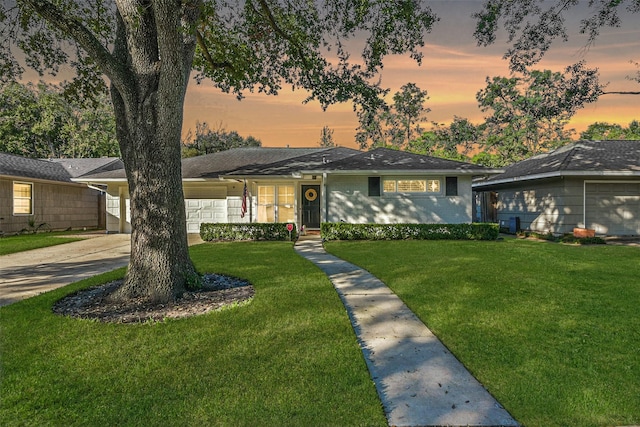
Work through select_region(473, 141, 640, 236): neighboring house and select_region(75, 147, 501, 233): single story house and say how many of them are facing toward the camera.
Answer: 2

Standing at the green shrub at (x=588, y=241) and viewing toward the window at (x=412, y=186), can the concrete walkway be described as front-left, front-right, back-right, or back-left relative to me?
front-left

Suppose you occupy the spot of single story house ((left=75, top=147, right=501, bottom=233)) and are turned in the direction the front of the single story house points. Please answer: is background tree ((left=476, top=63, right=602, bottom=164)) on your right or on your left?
on your left

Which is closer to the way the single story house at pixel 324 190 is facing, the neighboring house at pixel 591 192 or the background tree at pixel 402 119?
the neighboring house

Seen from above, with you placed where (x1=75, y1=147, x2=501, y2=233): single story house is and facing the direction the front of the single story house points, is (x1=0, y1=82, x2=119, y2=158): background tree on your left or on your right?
on your right

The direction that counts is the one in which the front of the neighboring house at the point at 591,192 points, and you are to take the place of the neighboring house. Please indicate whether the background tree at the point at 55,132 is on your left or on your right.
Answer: on your right

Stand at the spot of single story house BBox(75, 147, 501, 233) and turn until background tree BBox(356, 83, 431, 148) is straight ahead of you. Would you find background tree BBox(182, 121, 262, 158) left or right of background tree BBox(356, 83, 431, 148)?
left

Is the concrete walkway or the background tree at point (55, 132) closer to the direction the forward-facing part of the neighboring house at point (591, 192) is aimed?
the concrete walkway

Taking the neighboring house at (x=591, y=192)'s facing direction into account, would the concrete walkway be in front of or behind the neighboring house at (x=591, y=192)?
in front

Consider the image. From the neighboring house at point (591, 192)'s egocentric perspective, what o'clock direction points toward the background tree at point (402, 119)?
The background tree is roughly at 5 o'clock from the neighboring house.

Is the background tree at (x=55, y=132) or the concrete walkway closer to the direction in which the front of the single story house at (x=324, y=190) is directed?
the concrete walkway

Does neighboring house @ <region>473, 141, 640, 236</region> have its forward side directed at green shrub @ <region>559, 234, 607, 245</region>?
yes

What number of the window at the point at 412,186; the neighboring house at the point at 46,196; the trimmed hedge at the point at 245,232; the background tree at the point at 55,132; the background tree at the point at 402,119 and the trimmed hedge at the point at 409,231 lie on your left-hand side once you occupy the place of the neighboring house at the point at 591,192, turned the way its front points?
0

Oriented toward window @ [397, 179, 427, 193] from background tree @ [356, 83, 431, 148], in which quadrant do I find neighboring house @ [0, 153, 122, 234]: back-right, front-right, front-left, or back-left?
front-right

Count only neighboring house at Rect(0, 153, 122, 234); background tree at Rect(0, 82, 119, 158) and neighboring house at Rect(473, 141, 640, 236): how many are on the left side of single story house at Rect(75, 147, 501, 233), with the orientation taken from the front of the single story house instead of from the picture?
1

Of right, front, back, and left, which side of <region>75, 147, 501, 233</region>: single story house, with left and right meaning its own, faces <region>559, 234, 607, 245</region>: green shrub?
left

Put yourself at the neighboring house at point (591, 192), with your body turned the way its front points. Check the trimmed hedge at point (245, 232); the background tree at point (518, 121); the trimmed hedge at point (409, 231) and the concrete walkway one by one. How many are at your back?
1

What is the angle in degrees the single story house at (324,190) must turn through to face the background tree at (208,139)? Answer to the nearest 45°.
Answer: approximately 180°

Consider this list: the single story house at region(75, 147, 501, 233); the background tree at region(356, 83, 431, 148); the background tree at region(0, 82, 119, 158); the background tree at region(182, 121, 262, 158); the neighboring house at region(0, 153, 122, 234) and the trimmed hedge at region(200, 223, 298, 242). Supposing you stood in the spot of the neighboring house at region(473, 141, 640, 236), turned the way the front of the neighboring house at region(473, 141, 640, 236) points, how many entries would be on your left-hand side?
0

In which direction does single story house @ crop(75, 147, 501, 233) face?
toward the camera

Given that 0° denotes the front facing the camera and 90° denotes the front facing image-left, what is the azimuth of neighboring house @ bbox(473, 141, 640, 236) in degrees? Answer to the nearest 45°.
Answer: approximately 0°
